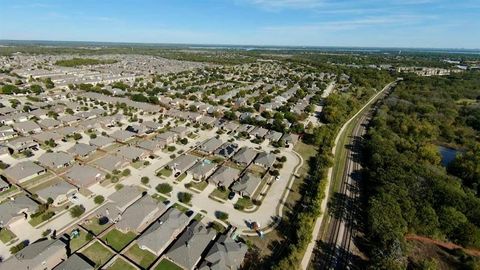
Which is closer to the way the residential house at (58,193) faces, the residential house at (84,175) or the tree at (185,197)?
the tree

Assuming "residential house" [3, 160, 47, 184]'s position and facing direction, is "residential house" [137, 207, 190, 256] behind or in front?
in front

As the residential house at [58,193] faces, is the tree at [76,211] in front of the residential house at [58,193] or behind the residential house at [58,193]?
in front

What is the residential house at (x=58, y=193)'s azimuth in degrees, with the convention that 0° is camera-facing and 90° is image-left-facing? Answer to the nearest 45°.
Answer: approximately 315°

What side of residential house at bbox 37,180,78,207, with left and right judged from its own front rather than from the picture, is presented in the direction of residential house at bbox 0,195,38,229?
right

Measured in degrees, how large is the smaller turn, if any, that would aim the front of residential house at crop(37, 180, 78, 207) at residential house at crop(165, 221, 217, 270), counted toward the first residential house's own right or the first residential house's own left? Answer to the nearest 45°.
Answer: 0° — it already faces it

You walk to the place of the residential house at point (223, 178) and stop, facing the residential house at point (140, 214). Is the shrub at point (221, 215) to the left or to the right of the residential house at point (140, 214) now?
left

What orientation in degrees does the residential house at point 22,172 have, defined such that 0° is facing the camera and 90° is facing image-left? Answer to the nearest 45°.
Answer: approximately 315°

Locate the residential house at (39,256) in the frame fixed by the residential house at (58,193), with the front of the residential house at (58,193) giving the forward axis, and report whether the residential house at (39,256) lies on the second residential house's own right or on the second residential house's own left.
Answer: on the second residential house's own right

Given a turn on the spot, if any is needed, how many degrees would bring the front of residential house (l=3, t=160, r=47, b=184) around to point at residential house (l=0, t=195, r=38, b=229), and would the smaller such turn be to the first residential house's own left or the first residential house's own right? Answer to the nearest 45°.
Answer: approximately 45° to the first residential house's own right

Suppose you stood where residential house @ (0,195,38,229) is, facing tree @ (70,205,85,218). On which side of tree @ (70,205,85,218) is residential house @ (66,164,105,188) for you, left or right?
left
